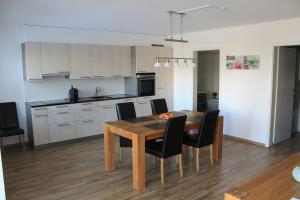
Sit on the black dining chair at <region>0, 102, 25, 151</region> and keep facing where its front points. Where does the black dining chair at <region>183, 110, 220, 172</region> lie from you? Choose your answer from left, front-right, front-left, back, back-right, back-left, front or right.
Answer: front

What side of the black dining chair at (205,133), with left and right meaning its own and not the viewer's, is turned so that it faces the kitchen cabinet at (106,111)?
front

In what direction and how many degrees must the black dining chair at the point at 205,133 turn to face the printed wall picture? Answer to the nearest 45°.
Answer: approximately 90° to its right

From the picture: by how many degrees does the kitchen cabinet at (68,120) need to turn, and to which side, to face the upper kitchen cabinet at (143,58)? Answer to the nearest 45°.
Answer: approximately 90° to its left

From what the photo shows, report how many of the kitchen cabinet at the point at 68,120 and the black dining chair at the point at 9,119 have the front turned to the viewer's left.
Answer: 0

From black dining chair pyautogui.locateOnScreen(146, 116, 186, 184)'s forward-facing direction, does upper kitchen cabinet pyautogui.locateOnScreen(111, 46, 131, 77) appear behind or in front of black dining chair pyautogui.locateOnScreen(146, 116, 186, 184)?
in front

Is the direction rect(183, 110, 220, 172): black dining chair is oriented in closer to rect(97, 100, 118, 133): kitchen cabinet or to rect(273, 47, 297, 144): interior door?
the kitchen cabinet

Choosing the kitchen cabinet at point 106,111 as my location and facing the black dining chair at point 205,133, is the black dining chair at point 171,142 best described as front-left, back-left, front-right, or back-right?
front-right

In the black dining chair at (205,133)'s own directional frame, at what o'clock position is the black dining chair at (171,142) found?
the black dining chair at (171,142) is roughly at 9 o'clock from the black dining chair at (205,133).

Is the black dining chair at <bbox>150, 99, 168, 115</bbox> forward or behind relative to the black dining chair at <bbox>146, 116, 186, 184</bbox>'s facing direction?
forward

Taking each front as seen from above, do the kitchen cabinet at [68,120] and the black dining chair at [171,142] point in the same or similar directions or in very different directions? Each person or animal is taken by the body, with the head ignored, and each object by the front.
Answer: very different directions

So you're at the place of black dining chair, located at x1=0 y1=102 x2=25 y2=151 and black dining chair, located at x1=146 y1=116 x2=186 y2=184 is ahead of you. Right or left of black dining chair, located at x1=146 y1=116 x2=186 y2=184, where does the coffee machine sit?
left

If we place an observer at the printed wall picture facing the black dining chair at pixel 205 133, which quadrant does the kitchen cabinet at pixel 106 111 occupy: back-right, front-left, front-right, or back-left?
front-right

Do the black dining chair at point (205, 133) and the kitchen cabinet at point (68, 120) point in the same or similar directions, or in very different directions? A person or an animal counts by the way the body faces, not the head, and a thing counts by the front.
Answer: very different directions

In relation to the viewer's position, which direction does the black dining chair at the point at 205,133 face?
facing away from the viewer and to the left of the viewer

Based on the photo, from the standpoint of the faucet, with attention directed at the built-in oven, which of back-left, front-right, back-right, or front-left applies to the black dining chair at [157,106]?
front-right

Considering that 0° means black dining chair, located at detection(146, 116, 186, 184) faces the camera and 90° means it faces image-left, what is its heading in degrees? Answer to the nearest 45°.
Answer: approximately 135°

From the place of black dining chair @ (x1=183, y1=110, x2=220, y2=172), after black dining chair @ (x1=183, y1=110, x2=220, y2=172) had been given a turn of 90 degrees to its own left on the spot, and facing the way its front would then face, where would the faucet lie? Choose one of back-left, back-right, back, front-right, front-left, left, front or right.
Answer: right
